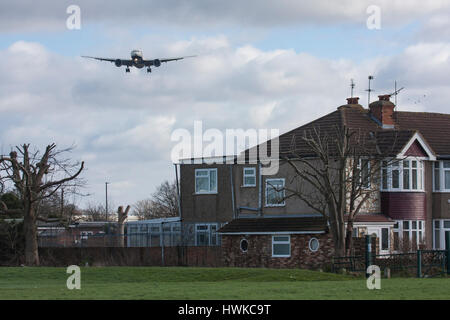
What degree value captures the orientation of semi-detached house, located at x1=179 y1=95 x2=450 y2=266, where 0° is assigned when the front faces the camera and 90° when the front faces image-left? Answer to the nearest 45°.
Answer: approximately 315°

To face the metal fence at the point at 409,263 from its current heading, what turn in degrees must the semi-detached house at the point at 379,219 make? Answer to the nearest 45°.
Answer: approximately 45° to its right
